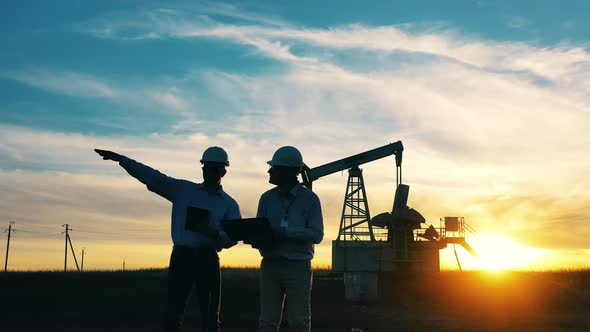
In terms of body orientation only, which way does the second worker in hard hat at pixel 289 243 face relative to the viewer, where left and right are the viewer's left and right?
facing the viewer and to the left of the viewer

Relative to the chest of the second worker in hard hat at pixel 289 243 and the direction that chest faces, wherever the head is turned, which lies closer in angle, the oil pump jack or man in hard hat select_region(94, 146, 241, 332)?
the man in hard hat

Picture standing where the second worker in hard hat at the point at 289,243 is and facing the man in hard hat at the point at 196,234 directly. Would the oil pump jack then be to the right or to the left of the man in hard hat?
right

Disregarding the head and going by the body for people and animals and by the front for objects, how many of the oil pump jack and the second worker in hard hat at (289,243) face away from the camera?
0

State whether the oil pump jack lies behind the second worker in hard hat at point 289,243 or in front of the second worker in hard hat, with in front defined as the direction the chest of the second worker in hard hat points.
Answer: behind
